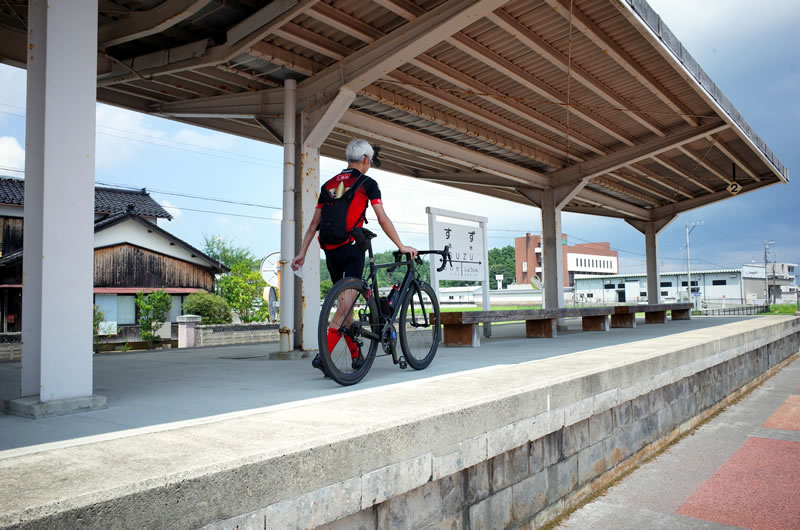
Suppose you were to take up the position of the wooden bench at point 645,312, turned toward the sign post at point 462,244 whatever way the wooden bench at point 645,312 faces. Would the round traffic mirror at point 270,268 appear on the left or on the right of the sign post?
right

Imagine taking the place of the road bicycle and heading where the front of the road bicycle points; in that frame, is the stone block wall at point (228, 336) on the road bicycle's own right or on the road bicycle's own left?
on the road bicycle's own left

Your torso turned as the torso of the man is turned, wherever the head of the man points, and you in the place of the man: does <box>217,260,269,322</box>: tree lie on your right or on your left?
on your left

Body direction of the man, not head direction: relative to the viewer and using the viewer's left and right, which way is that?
facing away from the viewer and to the right of the viewer

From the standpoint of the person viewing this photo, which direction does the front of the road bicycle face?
facing away from the viewer and to the right of the viewer

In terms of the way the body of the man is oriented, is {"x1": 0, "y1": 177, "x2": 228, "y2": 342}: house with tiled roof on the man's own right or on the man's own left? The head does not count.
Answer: on the man's own left
